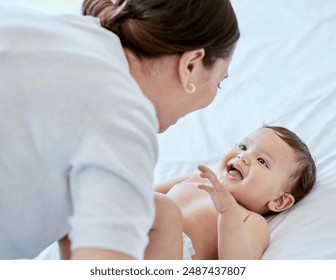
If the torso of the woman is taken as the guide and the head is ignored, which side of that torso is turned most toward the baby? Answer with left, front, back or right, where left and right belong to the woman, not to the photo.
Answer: front

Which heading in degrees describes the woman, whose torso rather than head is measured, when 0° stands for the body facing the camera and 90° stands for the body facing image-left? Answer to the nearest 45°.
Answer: approximately 225°

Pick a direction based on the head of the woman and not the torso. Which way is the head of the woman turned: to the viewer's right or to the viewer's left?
to the viewer's right
